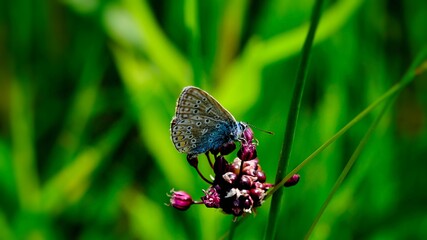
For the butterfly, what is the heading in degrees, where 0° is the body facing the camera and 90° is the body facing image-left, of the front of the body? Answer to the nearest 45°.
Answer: approximately 270°

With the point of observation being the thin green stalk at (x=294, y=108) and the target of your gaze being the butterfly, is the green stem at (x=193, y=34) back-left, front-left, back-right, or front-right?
front-right
